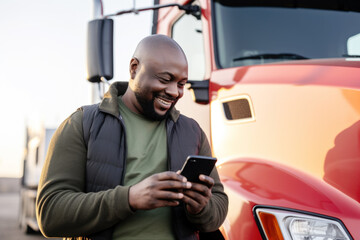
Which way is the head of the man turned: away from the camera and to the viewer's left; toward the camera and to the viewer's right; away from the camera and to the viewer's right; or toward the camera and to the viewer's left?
toward the camera and to the viewer's right

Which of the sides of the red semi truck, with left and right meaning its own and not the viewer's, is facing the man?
right

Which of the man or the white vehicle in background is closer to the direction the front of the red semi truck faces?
the man

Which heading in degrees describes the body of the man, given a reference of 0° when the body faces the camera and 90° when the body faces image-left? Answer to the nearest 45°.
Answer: approximately 315°

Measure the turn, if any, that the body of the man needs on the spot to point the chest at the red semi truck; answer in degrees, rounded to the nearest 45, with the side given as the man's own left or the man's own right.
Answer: approximately 90° to the man's own left

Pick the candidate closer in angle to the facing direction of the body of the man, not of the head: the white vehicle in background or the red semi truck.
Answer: the red semi truck

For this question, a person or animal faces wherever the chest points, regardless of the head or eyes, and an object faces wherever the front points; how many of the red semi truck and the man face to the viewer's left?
0

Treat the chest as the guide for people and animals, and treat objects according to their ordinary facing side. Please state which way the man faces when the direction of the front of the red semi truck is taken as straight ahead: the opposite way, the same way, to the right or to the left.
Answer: the same way
